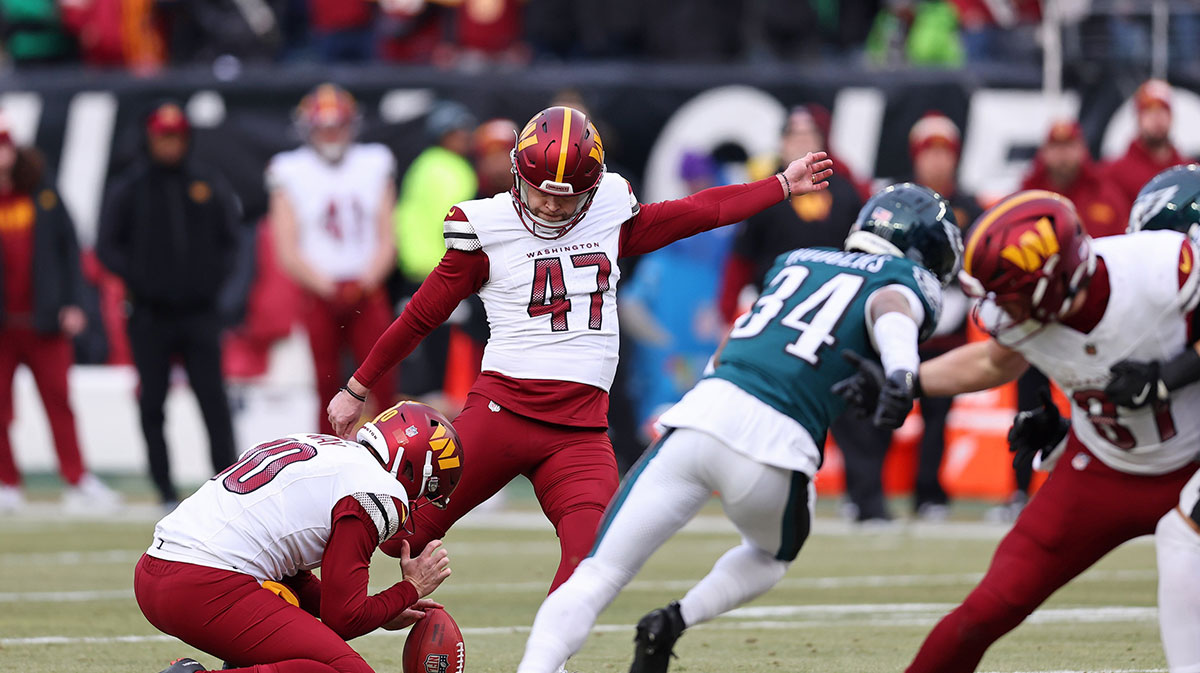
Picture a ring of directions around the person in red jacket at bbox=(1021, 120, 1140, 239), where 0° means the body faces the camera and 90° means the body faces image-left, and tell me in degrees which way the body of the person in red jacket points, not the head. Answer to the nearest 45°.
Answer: approximately 0°

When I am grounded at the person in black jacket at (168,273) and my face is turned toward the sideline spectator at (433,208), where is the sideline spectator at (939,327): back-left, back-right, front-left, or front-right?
front-right

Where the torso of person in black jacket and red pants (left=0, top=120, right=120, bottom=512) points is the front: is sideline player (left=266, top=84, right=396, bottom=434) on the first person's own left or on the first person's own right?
on the first person's own left

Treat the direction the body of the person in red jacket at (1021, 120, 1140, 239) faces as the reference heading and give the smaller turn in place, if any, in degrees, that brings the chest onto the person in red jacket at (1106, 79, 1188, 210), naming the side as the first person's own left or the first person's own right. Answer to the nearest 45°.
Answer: approximately 135° to the first person's own left

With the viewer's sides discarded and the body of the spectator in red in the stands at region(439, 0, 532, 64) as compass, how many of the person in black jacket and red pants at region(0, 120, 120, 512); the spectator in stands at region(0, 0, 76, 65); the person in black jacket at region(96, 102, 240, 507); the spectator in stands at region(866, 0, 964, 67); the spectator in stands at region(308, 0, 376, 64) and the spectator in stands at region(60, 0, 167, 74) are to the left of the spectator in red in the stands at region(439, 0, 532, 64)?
1

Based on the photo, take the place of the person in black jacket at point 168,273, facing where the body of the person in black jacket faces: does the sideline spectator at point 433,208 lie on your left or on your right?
on your left

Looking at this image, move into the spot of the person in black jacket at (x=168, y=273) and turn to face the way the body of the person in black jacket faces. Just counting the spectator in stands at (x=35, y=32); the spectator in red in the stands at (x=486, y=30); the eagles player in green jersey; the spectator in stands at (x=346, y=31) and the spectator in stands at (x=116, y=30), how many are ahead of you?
1

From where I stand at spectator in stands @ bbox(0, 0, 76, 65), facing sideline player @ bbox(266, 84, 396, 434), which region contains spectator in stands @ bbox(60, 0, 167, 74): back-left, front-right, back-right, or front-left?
front-left

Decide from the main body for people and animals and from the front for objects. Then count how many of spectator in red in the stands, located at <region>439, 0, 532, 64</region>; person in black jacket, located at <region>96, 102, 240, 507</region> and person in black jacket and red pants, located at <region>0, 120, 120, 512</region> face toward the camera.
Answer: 3

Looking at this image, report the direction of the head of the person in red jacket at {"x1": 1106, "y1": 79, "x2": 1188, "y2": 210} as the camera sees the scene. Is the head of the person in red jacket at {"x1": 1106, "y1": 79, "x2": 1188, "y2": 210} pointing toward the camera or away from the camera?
toward the camera

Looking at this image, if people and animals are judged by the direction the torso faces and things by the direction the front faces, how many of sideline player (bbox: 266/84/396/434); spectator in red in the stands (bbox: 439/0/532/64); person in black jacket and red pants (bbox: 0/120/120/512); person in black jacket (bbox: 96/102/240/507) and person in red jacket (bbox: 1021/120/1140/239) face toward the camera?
5

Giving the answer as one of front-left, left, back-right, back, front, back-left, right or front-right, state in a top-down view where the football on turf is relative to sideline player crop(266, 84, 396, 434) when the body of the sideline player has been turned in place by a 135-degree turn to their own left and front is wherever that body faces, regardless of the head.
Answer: back-right

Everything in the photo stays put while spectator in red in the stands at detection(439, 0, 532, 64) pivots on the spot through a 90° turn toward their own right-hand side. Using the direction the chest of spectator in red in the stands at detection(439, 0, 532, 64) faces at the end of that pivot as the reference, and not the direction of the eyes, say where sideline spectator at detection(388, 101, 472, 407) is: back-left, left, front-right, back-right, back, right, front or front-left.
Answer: left

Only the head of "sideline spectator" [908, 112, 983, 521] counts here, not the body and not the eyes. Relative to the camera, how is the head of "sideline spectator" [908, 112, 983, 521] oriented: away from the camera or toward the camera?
toward the camera

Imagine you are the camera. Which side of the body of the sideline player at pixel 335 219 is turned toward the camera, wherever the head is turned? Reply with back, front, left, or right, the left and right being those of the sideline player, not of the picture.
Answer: front

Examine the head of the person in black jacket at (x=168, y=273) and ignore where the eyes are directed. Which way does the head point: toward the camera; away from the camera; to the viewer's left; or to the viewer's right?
toward the camera

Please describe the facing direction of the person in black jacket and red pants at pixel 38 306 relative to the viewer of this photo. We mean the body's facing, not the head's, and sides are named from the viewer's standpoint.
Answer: facing the viewer

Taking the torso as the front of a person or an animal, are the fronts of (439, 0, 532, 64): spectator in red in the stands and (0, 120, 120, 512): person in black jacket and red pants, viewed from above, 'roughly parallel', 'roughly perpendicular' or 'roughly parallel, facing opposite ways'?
roughly parallel
